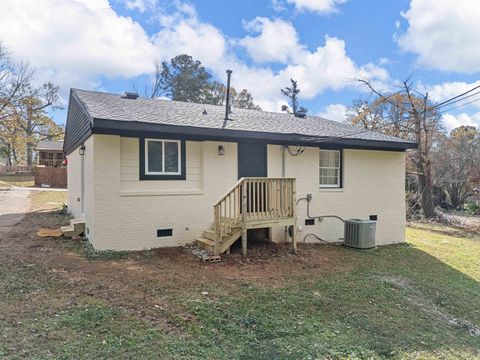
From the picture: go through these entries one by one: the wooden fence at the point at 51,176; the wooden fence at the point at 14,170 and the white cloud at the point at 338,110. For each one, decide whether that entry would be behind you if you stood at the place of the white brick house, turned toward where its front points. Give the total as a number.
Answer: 0

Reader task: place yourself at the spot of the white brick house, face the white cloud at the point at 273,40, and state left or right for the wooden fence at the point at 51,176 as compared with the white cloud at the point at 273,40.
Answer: left

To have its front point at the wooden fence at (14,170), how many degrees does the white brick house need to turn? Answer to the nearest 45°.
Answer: approximately 45° to its left

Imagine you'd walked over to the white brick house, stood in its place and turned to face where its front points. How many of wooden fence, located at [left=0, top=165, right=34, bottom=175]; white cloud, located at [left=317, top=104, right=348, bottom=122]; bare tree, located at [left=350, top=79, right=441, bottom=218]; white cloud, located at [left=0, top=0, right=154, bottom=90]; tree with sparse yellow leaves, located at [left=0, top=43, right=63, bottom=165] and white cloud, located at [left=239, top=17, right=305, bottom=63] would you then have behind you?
0

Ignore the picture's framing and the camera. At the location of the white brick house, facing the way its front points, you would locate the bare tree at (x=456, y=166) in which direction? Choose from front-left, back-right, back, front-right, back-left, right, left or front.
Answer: front-right

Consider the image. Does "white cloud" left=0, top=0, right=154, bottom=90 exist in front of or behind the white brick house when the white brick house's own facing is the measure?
in front

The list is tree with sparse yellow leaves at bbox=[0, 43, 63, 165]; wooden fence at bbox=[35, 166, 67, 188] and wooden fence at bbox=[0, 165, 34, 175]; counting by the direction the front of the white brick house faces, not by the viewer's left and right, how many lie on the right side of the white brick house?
0

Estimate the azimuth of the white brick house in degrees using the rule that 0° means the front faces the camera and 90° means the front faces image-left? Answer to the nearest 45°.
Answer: approximately 180°

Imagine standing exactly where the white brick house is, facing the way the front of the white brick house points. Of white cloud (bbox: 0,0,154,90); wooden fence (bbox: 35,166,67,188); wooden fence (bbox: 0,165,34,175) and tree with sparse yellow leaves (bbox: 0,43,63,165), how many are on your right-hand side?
0

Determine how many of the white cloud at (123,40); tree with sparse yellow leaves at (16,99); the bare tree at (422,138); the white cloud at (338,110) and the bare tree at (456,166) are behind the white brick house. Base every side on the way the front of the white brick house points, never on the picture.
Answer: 0

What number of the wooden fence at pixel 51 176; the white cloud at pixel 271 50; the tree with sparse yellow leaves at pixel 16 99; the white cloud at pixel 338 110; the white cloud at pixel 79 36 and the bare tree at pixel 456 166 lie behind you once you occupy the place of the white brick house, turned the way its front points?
0

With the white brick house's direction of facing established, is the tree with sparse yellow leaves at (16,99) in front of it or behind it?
in front

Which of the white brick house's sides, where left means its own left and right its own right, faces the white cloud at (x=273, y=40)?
front
